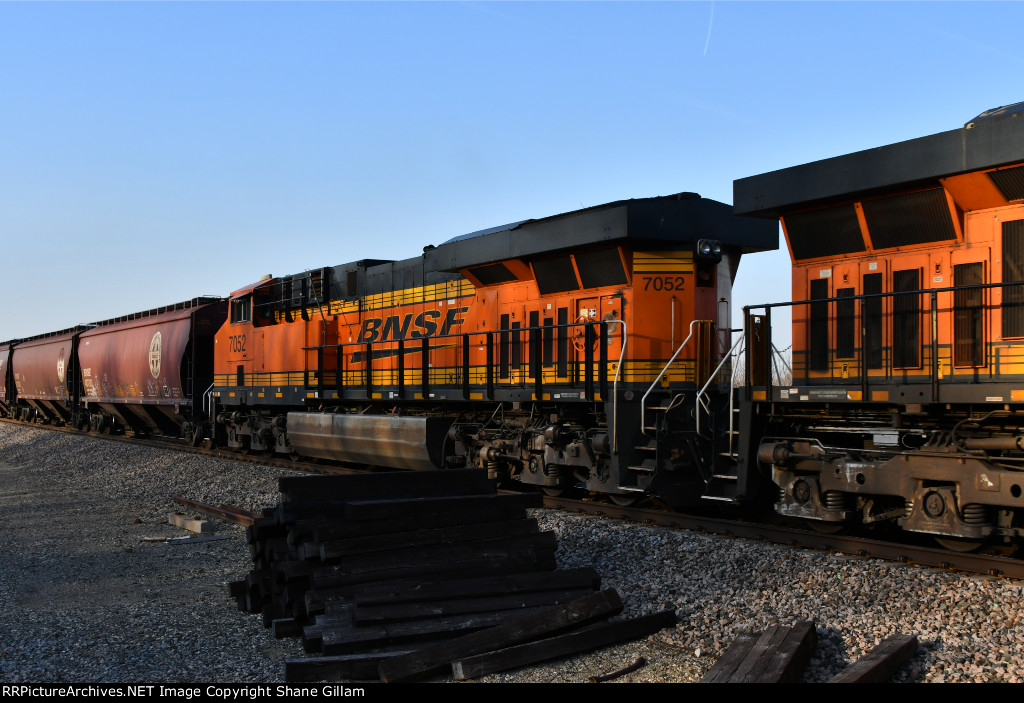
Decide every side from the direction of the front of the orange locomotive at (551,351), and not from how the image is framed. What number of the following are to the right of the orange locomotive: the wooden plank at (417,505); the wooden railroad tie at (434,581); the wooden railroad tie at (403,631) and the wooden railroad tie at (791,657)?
0

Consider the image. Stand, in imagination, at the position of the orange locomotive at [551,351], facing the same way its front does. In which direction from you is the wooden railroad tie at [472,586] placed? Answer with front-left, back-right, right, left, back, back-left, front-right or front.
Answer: back-left

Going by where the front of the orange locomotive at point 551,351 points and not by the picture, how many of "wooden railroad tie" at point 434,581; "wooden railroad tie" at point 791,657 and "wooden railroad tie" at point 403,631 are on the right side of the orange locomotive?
0

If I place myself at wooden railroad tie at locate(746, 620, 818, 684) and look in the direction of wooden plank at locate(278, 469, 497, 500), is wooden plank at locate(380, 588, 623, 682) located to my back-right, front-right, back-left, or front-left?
front-left

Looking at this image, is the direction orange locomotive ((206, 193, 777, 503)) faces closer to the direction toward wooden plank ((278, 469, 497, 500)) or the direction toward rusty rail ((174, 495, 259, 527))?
the rusty rail

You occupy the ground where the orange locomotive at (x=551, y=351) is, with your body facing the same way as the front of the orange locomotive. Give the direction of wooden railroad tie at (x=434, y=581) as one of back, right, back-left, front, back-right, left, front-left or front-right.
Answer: back-left

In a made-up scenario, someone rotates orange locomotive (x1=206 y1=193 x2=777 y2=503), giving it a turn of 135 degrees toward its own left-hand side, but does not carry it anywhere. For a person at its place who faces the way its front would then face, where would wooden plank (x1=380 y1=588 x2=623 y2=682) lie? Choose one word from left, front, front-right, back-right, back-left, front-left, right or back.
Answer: front

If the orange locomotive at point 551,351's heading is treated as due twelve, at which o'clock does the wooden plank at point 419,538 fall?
The wooden plank is roughly at 8 o'clock from the orange locomotive.

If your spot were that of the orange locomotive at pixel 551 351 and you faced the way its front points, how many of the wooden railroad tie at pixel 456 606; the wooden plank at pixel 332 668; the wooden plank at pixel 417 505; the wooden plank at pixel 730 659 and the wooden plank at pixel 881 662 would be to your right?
0

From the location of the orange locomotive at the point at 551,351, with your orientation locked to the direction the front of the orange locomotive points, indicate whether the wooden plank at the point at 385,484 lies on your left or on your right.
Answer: on your left

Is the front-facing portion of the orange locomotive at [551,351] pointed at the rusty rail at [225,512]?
no

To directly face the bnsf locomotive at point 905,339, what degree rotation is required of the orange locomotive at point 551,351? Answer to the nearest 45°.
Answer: approximately 180°

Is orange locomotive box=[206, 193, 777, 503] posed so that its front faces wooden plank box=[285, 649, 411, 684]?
no

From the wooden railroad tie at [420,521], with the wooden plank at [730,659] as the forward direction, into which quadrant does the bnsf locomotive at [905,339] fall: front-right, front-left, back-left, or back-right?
front-left

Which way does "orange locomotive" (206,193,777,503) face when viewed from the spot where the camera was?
facing away from the viewer and to the left of the viewer

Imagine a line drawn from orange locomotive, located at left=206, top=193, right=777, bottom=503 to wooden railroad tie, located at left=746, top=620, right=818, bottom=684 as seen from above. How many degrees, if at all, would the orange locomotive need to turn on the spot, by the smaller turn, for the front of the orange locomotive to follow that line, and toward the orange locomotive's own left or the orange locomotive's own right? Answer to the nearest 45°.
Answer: approximately 135° to the orange locomotive's own left

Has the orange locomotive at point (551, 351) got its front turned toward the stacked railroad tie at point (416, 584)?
no

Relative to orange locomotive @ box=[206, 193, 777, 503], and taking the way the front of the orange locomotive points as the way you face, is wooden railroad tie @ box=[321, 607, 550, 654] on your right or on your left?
on your left
